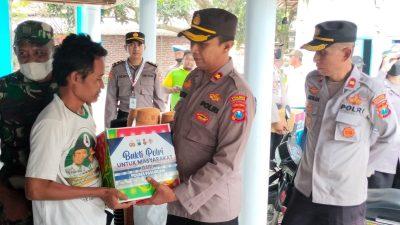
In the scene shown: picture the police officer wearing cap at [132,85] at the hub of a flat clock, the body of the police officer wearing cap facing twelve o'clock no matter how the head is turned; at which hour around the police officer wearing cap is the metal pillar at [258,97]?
The metal pillar is roughly at 11 o'clock from the police officer wearing cap.

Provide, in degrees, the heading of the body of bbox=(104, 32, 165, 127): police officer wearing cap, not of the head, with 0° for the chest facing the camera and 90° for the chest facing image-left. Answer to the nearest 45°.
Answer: approximately 0°

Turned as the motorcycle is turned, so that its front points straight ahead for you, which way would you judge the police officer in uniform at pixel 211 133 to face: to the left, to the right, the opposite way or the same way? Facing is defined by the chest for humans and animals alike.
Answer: to the right

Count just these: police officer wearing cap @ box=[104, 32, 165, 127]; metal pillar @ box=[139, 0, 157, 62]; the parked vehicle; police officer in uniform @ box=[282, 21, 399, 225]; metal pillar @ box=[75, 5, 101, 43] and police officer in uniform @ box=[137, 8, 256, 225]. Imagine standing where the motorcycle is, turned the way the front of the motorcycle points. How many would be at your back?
3

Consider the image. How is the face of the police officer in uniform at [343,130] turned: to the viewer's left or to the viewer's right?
to the viewer's left

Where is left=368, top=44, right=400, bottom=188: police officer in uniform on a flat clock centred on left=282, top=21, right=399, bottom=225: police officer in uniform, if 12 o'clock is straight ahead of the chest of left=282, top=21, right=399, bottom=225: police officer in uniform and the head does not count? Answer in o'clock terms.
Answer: left=368, top=44, right=400, bottom=188: police officer in uniform is roughly at 5 o'clock from left=282, top=21, right=399, bottom=225: police officer in uniform.

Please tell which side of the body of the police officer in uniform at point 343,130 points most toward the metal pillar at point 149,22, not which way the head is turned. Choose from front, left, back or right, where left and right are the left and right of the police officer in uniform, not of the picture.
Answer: right

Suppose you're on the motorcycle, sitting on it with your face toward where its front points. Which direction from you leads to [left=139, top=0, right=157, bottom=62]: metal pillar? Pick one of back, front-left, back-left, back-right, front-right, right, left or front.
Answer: back

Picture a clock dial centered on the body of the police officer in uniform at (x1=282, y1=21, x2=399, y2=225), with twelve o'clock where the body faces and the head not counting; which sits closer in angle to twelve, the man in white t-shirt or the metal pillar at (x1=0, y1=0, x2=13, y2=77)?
the man in white t-shirt
